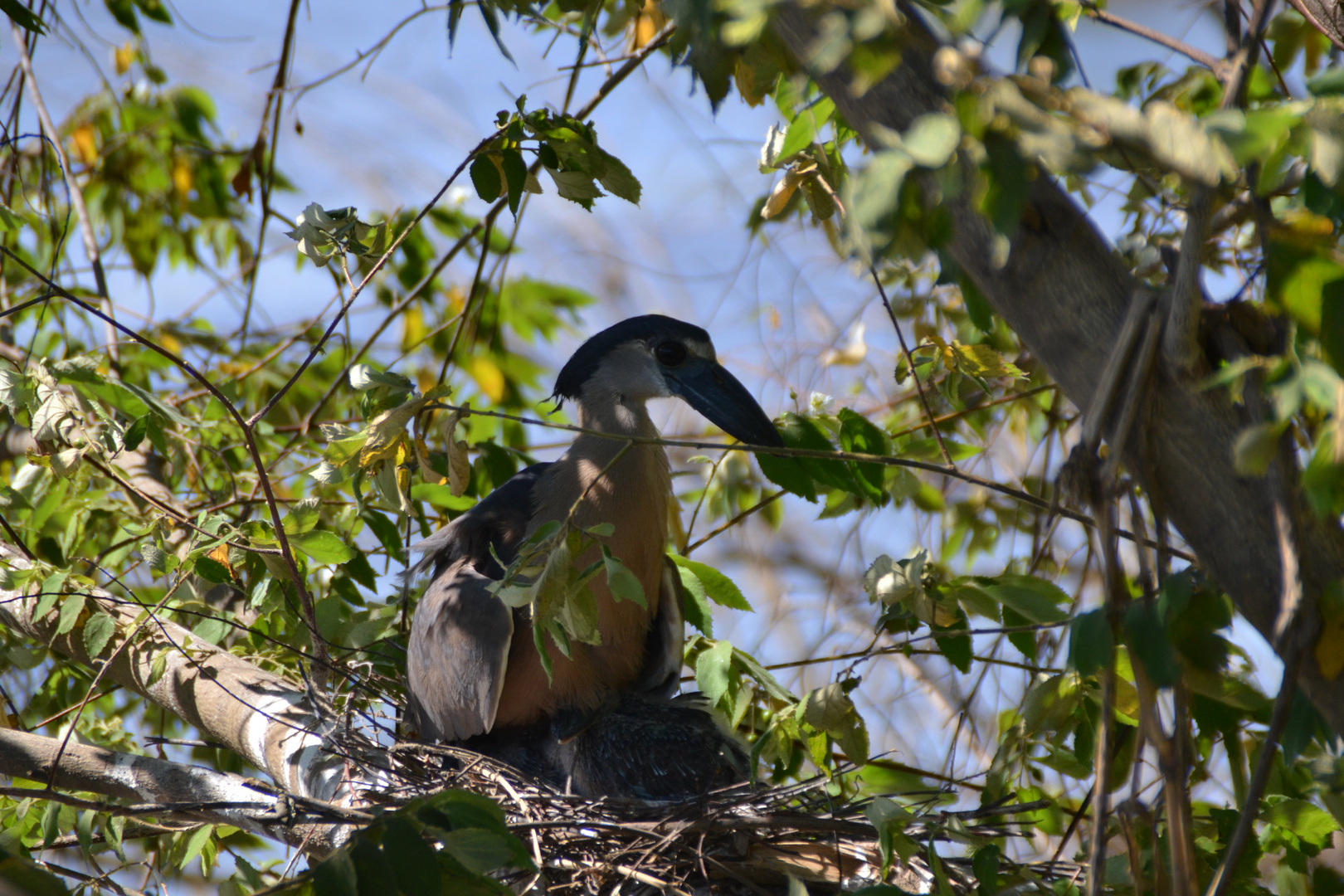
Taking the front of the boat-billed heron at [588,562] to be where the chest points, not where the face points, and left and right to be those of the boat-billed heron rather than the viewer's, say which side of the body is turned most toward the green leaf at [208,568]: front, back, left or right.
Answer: right

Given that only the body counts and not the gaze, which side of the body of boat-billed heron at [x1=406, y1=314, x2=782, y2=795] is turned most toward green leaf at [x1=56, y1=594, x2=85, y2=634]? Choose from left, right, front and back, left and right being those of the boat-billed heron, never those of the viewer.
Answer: right

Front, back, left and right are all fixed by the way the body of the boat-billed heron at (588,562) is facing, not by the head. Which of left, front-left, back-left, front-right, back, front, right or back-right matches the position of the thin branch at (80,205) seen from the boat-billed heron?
back-right

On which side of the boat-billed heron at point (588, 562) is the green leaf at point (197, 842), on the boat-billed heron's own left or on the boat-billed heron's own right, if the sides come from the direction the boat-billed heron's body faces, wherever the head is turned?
on the boat-billed heron's own right

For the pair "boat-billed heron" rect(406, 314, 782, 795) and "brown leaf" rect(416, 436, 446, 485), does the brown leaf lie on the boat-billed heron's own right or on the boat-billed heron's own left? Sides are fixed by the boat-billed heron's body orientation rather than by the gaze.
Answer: on the boat-billed heron's own right

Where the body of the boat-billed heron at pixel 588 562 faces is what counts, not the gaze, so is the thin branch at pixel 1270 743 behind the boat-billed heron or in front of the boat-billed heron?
in front

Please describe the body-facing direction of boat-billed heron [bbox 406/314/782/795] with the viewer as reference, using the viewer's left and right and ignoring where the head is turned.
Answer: facing the viewer and to the right of the viewer

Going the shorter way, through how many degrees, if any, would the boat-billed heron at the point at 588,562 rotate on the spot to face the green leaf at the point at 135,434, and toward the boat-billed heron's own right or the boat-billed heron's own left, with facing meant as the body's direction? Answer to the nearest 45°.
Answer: approximately 90° to the boat-billed heron's own right
